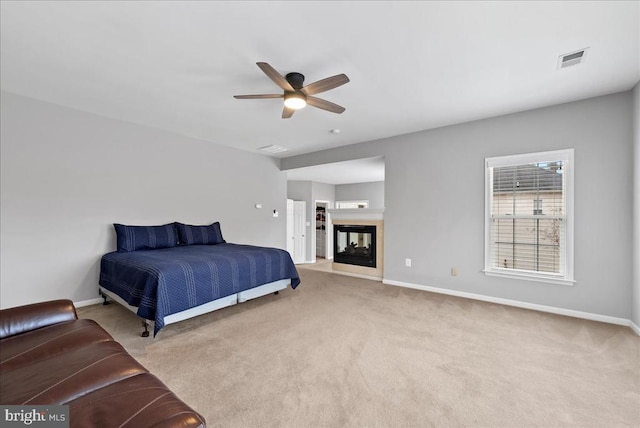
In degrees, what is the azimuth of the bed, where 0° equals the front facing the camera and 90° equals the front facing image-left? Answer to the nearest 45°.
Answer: approximately 315°

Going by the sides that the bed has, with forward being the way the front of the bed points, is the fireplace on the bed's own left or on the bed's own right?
on the bed's own left

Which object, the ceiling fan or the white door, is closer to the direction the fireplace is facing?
the ceiling fan

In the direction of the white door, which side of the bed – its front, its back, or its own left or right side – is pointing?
left

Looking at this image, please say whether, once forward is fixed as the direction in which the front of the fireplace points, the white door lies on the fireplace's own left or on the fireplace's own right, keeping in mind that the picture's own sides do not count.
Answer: on the fireplace's own right

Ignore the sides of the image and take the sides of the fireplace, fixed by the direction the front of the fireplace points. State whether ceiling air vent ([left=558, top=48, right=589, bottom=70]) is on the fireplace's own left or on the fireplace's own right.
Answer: on the fireplace's own left

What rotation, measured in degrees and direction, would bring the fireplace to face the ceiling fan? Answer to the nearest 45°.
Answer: approximately 45° to its left
